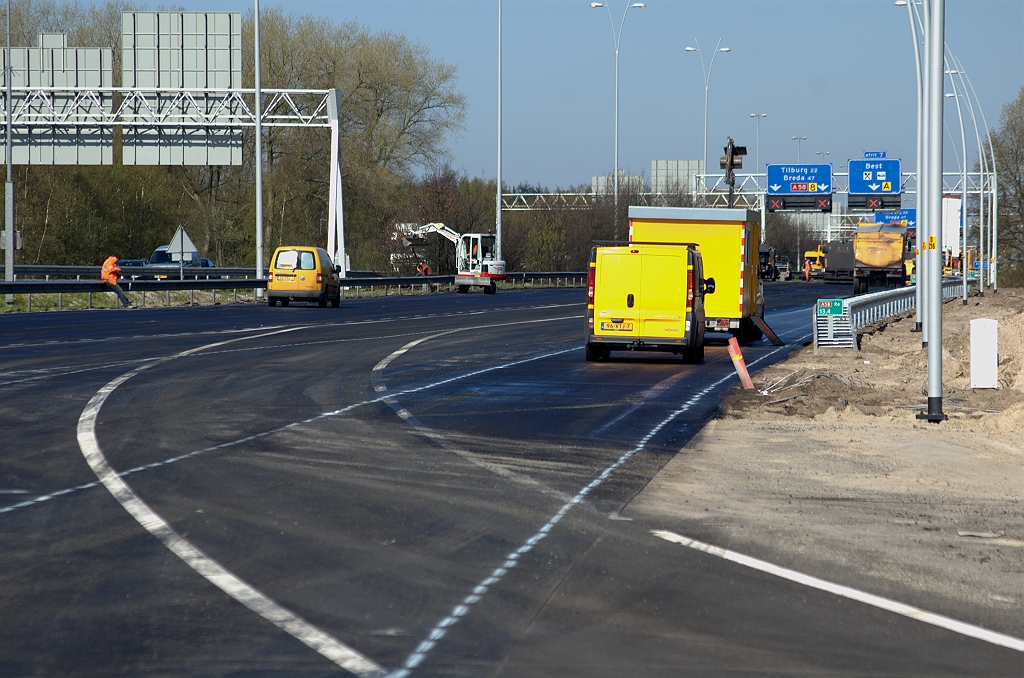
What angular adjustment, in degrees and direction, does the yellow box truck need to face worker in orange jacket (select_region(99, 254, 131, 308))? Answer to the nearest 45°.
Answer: approximately 45° to its left

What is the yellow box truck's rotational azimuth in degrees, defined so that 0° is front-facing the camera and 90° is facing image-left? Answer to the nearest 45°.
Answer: approximately 180°

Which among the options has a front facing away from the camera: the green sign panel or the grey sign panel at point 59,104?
the grey sign panel

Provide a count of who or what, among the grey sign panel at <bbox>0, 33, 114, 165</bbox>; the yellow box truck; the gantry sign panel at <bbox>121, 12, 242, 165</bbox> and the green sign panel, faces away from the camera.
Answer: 3

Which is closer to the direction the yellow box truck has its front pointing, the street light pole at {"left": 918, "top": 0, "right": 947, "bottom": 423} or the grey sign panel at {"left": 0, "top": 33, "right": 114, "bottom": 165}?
the grey sign panel

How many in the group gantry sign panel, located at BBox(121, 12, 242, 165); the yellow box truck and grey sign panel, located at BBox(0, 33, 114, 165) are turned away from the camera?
3

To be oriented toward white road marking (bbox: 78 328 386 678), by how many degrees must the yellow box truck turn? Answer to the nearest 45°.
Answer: approximately 180°

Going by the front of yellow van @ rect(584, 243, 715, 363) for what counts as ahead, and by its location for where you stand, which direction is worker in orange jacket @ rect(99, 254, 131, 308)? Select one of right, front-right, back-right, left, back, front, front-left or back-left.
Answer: front-left

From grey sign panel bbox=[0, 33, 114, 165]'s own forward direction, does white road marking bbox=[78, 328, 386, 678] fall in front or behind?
behind

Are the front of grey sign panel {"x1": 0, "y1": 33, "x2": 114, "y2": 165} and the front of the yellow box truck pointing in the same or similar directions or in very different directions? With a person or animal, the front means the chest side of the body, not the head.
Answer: same or similar directions

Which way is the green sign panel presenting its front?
toward the camera

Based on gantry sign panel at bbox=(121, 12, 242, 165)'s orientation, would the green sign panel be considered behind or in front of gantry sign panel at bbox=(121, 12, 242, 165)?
behind

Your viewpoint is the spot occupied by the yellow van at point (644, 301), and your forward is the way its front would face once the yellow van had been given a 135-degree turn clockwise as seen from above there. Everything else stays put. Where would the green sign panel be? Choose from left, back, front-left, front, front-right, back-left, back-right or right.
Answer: left

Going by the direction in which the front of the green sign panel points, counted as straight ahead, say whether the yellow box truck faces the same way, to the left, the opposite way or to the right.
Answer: the opposite way

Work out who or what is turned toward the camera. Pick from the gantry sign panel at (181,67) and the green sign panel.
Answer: the green sign panel

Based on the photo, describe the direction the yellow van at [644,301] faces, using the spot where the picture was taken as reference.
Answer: facing away from the viewer

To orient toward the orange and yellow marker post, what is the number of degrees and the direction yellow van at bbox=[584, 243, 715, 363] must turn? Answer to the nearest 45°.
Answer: approximately 180°

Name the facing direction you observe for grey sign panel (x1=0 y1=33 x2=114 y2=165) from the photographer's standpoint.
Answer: facing away from the viewer
